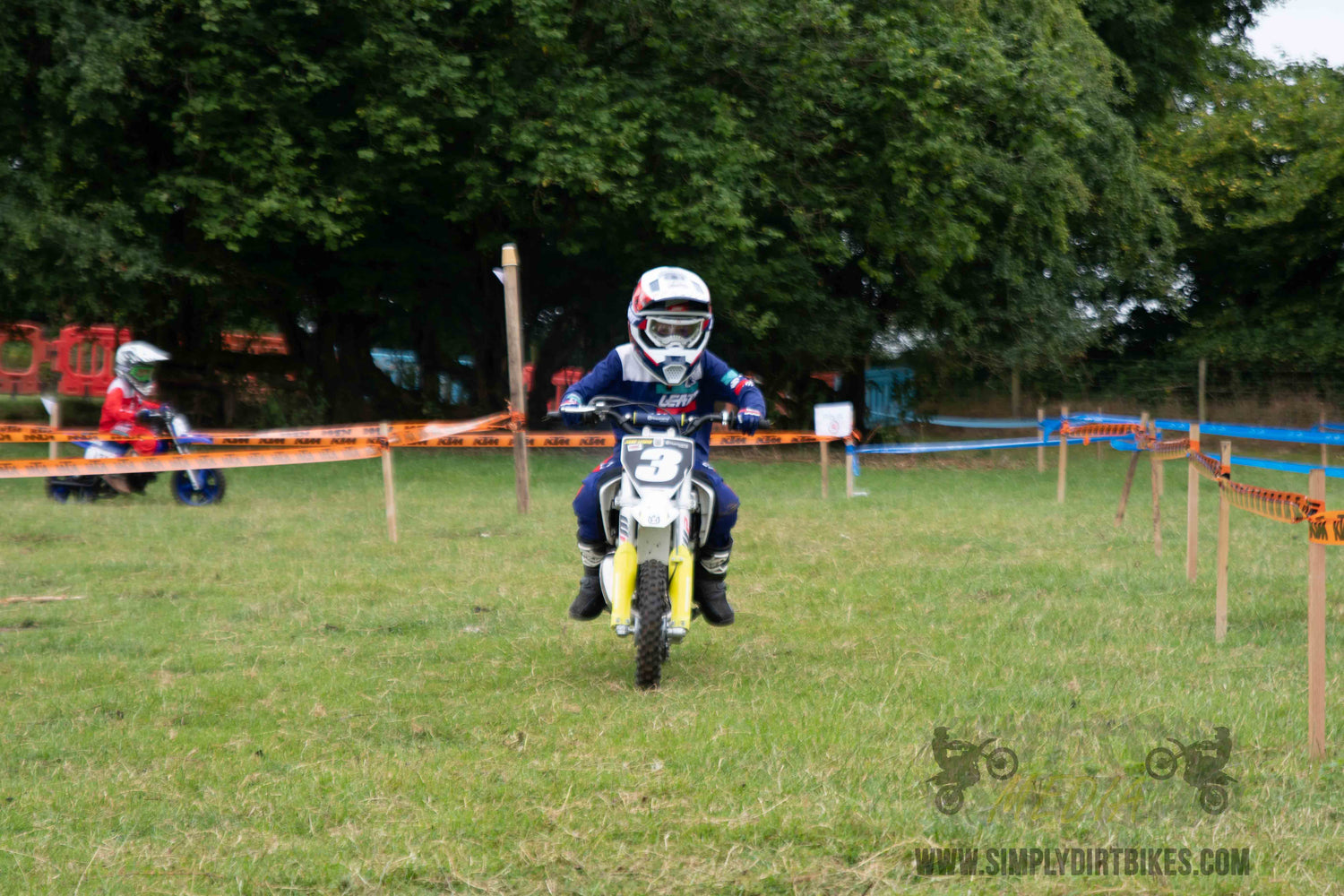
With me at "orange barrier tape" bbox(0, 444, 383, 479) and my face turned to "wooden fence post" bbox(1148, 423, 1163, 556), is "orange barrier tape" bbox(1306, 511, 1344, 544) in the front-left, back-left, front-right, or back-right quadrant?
front-right

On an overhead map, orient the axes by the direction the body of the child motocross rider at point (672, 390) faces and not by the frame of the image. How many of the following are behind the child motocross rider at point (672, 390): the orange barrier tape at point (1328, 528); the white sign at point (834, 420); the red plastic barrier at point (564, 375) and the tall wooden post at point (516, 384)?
3

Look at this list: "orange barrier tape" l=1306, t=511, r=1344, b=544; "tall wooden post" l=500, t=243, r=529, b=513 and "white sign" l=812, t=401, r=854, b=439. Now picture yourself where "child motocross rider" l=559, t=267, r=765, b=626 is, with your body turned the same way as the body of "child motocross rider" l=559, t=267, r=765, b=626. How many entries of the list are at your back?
2

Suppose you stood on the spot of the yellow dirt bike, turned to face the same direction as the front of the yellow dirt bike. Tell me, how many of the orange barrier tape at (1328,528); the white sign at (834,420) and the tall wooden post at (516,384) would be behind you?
2

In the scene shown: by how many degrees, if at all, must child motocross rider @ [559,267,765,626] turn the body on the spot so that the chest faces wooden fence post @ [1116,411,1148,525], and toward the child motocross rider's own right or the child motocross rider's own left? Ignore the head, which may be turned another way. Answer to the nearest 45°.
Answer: approximately 135° to the child motocross rider's own left

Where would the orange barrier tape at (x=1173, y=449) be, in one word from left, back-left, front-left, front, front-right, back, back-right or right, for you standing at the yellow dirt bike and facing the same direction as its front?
back-left

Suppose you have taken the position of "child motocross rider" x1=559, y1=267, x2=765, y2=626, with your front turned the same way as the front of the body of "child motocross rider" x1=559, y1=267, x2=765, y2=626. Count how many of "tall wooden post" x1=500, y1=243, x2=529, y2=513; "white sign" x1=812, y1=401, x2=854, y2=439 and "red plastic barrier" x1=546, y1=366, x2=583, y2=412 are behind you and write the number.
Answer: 3

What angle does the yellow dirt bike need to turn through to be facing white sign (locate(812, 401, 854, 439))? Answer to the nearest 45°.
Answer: approximately 180°

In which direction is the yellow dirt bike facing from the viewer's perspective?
toward the camera

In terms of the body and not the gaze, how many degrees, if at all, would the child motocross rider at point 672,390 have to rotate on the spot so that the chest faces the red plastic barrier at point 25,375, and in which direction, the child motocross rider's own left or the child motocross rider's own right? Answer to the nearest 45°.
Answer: approximately 135° to the child motocross rider's own right

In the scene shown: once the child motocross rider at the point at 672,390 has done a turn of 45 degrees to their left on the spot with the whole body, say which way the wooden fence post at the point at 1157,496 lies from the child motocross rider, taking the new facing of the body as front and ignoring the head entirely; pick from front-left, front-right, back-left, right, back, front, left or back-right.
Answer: left

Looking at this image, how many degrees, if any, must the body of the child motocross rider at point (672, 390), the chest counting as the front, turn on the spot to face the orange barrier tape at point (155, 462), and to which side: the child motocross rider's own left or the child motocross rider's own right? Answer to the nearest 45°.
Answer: approximately 135° to the child motocross rider's own right

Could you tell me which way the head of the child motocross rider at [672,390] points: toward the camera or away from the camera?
toward the camera

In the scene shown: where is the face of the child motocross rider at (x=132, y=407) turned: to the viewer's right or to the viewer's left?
to the viewer's right

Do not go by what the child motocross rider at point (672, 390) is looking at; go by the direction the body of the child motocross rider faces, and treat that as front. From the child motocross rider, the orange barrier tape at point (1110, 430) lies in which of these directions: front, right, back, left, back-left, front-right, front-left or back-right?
back-left
